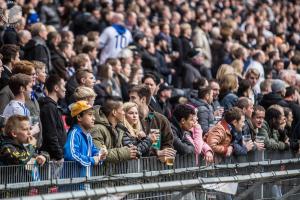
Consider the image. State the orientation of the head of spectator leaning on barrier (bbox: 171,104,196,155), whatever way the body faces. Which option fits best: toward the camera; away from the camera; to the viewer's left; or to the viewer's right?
to the viewer's right

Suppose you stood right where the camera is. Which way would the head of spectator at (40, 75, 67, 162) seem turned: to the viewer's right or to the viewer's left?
to the viewer's right

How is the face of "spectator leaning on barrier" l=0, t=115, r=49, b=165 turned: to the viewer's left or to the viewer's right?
to the viewer's right

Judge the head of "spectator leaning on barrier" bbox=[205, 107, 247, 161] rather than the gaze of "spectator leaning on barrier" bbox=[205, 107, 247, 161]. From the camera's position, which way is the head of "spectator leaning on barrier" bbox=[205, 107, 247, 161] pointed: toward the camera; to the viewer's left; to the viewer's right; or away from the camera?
to the viewer's right

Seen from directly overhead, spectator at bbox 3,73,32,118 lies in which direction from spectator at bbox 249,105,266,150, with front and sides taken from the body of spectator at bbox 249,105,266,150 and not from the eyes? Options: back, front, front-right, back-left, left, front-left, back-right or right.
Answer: right
